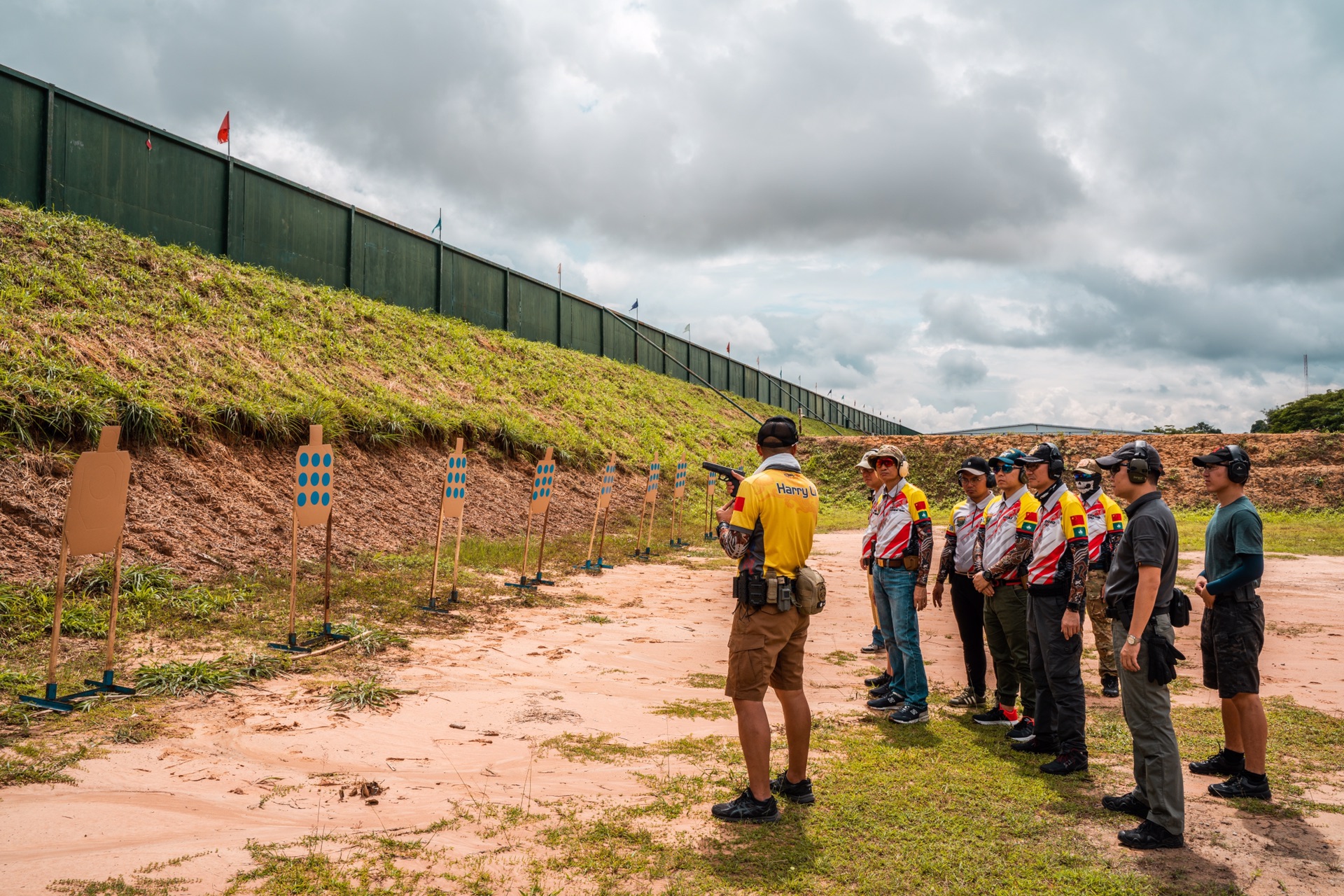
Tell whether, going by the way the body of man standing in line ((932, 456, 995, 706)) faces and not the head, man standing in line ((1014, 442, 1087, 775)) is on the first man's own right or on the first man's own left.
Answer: on the first man's own left

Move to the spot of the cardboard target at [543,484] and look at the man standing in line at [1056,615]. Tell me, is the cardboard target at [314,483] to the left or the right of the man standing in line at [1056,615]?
right

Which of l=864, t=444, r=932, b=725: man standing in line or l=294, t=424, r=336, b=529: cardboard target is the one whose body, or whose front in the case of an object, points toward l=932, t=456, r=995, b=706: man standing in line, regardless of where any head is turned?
the cardboard target

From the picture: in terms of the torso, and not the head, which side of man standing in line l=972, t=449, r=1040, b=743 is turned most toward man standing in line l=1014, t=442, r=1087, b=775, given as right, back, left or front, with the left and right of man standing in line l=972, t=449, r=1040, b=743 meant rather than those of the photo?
left

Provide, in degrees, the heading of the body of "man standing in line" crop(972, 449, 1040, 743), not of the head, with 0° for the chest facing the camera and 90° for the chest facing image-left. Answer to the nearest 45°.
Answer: approximately 45°

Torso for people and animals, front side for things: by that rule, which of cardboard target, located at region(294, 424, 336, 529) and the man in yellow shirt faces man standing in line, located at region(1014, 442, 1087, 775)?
the cardboard target

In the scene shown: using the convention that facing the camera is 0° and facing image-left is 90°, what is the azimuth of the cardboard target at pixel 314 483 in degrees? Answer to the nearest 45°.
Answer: approximately 315°

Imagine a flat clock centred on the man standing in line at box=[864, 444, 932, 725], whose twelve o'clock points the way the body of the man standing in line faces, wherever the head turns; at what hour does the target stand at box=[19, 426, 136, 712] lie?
The target stand is roughly at 1 o'clock from the man standing in line.

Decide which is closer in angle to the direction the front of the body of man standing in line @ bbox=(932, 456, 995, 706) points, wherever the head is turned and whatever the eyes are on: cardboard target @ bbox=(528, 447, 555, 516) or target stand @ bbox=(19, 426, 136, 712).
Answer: the target stand

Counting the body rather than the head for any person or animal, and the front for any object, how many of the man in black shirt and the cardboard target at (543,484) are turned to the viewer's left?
1

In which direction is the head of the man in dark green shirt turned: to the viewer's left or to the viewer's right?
to the viewer's left
